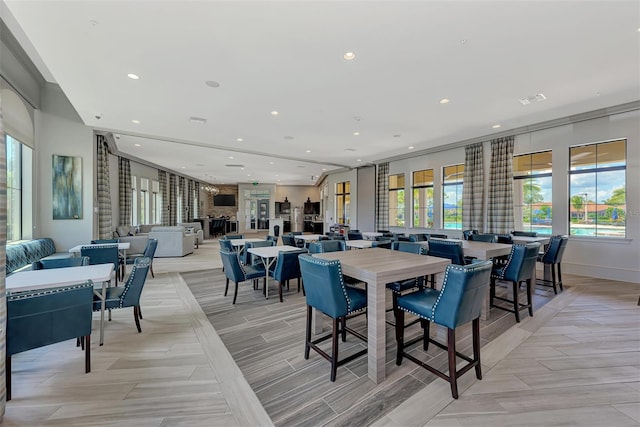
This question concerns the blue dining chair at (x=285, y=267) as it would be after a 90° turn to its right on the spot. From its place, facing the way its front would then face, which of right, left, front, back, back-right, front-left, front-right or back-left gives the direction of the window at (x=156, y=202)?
left

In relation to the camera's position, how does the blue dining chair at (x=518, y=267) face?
facing away from the viewer and to the left of the viewer

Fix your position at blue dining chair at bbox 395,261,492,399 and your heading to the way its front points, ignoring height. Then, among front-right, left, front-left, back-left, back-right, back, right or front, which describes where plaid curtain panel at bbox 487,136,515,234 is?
front-right

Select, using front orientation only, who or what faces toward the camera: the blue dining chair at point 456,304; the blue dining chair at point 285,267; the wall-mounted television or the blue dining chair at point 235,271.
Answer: the wall-mounted television

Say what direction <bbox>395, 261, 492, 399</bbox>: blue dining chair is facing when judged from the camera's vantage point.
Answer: facing away from the viewer and to the left of the viewer

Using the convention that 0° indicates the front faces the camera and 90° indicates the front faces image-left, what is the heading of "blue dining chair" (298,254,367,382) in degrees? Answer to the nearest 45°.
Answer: approximately 225°

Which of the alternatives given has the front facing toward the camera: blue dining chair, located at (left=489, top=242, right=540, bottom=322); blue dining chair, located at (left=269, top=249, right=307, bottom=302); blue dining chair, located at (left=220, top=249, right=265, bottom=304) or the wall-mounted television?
the wall-mounted television

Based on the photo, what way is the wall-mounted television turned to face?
toward the camera

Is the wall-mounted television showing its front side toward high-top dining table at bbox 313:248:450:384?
yes

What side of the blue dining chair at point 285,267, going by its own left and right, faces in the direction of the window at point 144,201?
front

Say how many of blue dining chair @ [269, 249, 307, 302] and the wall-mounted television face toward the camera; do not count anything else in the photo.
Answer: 1

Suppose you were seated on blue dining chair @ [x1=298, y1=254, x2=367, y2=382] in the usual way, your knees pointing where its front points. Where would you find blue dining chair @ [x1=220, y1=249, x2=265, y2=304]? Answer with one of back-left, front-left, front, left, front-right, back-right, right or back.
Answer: left

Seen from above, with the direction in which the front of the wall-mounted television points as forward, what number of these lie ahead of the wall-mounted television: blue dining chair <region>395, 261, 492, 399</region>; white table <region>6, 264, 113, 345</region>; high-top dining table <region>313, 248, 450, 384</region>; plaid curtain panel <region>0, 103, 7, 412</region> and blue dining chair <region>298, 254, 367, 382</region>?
5

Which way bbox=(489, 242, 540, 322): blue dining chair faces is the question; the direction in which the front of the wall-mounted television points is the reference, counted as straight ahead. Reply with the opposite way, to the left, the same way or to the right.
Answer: the opposite way

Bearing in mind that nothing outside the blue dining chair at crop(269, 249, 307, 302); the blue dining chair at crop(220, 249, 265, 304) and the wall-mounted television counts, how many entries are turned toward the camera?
1

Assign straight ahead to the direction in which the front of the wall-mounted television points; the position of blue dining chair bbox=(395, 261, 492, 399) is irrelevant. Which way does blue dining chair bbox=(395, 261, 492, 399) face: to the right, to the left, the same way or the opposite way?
the opposite way

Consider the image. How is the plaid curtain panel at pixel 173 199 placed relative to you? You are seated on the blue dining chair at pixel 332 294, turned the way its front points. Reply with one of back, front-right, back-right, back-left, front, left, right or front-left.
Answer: left

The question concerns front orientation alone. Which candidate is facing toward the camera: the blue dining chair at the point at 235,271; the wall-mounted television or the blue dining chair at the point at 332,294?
the wall-mounted television

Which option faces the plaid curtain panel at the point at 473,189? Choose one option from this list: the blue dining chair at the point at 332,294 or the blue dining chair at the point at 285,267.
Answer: the blue dining chair at the point at 332,294
